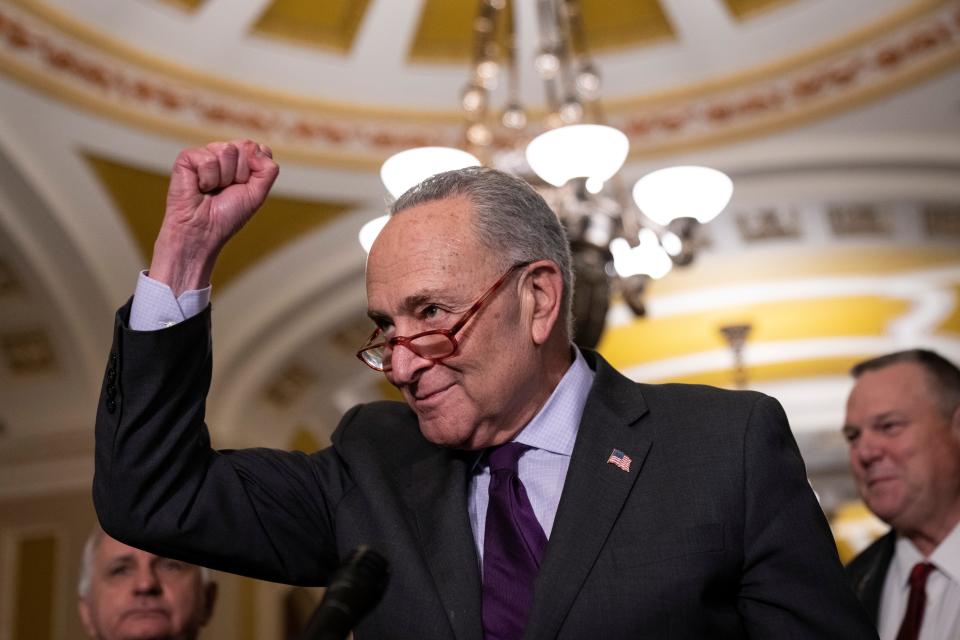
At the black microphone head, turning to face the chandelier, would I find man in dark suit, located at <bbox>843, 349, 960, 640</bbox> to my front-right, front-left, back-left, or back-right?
front-right

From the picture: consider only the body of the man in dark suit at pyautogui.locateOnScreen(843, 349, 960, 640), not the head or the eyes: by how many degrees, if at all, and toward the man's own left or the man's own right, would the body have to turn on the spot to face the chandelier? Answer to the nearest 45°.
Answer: approximately 90° to the man's own right

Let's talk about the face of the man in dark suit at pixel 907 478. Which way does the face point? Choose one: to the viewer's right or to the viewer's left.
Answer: to the viewer's left

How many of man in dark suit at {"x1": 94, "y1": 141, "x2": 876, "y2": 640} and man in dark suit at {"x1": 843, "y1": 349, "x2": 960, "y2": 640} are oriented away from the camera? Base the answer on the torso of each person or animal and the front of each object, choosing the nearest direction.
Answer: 0

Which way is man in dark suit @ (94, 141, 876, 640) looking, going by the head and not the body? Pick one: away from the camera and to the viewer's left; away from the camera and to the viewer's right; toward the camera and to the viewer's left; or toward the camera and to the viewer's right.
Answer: toward the camera and to the viewer's left

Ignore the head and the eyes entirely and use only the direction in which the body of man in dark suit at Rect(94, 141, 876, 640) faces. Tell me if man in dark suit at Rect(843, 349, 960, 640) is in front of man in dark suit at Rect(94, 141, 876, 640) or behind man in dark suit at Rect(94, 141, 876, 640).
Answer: behind

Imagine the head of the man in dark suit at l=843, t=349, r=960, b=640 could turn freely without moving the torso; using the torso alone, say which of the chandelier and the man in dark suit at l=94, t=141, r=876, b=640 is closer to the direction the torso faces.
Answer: the man in dark suit

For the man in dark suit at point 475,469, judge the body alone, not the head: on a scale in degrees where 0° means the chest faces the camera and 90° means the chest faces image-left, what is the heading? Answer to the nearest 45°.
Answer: approximately 45°

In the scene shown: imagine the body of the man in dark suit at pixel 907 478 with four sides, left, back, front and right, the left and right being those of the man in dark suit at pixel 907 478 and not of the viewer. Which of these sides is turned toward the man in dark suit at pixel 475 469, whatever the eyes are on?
front

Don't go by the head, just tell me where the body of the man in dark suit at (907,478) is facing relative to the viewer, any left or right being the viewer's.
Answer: facing the viewer and to the left of the viewer
